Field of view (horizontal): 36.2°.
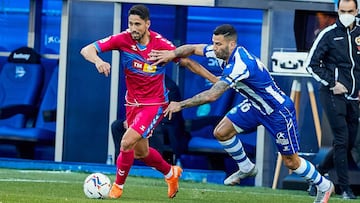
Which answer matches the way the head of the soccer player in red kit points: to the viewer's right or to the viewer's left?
to the viewer's left

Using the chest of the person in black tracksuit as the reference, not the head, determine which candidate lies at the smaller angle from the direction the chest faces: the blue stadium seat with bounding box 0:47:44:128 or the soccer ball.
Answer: the soccer ball

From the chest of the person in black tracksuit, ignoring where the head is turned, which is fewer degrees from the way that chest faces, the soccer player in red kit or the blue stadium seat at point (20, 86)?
the soccer player in red kit

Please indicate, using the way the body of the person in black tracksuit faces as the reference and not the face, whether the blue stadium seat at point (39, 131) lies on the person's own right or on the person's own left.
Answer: on the person's own right

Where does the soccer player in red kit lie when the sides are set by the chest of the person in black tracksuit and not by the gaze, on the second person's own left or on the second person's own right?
on the second person's own right

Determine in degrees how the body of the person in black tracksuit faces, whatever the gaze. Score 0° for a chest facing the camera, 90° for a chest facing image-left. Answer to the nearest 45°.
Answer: approximately 0°

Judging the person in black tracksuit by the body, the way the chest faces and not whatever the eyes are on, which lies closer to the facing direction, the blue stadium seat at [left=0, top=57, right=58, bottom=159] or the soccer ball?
the soccer ball

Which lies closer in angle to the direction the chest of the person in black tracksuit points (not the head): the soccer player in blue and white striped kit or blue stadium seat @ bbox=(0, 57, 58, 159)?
the soccer player in blue and white striped kit

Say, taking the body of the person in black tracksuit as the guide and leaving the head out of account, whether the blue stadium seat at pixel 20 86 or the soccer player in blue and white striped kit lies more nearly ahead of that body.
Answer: the soccer player in blue and white striped kit

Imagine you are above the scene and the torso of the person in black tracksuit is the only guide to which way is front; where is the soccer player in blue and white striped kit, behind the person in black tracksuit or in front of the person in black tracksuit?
in front

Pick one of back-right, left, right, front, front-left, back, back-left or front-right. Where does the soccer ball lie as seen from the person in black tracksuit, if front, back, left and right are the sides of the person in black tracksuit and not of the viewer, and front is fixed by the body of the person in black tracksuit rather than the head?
front-right
